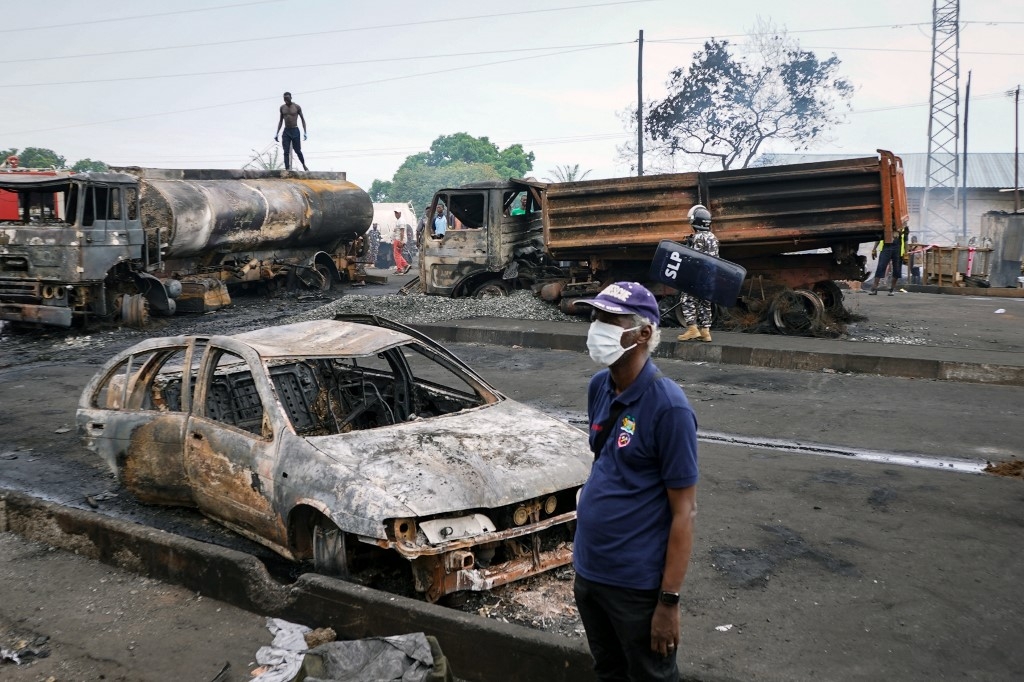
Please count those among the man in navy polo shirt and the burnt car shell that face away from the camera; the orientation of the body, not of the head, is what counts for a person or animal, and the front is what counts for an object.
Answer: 0

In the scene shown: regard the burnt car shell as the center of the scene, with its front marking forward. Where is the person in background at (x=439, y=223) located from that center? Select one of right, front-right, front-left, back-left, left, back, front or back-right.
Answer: back-left

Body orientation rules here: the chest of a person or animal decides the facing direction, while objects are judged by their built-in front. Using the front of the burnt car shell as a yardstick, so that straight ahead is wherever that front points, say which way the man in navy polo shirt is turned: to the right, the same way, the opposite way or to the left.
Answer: to the right

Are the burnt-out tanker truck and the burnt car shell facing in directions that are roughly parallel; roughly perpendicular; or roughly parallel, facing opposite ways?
roughly perpendicular

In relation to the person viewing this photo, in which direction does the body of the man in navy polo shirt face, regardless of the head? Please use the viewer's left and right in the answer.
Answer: facing the viewer and to the left of the viewer

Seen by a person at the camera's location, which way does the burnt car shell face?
facing the viewer and to the right of the viewer

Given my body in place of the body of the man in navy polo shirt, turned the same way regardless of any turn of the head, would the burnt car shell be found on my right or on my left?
on my right

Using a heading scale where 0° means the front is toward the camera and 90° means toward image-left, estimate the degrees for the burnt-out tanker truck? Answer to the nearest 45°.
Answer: approximately 45°

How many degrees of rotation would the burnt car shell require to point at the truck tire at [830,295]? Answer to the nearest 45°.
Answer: approximately 90° to its left

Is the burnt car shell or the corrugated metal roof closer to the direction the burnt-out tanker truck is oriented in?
the burnt car shell

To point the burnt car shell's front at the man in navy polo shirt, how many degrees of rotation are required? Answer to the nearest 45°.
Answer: approximately 45° to its right

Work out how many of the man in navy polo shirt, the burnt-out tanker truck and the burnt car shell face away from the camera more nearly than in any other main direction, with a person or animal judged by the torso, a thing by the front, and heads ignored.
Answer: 0

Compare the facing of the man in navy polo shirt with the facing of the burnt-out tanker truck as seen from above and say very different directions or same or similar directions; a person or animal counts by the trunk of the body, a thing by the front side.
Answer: same or similar directions

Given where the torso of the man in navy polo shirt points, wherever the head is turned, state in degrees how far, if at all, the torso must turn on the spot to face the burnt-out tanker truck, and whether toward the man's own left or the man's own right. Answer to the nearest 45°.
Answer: approximately 90° to the man's own right

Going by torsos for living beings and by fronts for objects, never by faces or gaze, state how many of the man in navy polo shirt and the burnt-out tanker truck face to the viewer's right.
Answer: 0

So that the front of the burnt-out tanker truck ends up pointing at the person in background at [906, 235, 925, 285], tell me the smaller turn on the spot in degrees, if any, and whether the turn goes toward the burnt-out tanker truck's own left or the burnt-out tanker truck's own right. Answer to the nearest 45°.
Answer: approximately 135° to the burnt-out tanker truck's own left

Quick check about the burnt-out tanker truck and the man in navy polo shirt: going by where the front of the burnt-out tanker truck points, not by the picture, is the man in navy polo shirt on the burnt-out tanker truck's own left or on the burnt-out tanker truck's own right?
on the burnt-out tanker truck's own left

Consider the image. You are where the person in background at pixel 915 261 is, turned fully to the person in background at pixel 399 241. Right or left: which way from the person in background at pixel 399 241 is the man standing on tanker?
left
